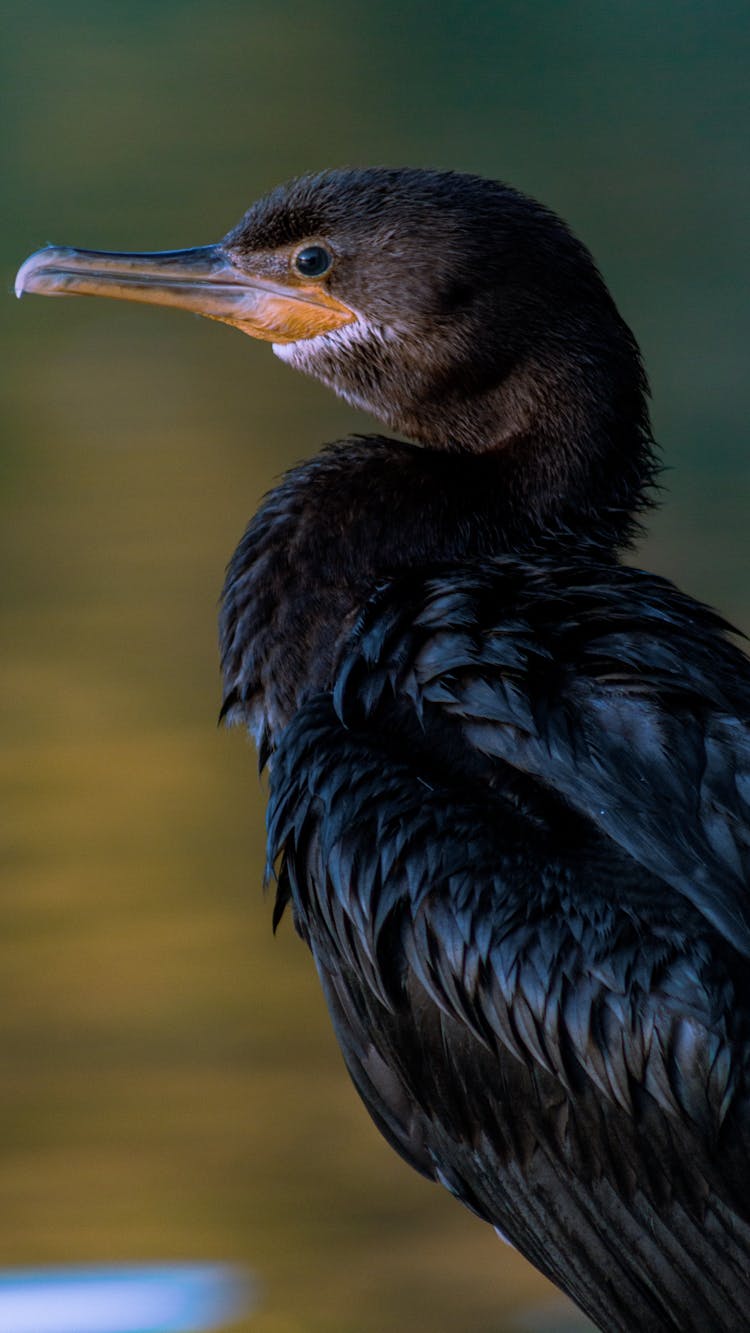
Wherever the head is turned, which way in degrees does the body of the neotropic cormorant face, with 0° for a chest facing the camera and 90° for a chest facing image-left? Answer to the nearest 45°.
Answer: approximately 90°
